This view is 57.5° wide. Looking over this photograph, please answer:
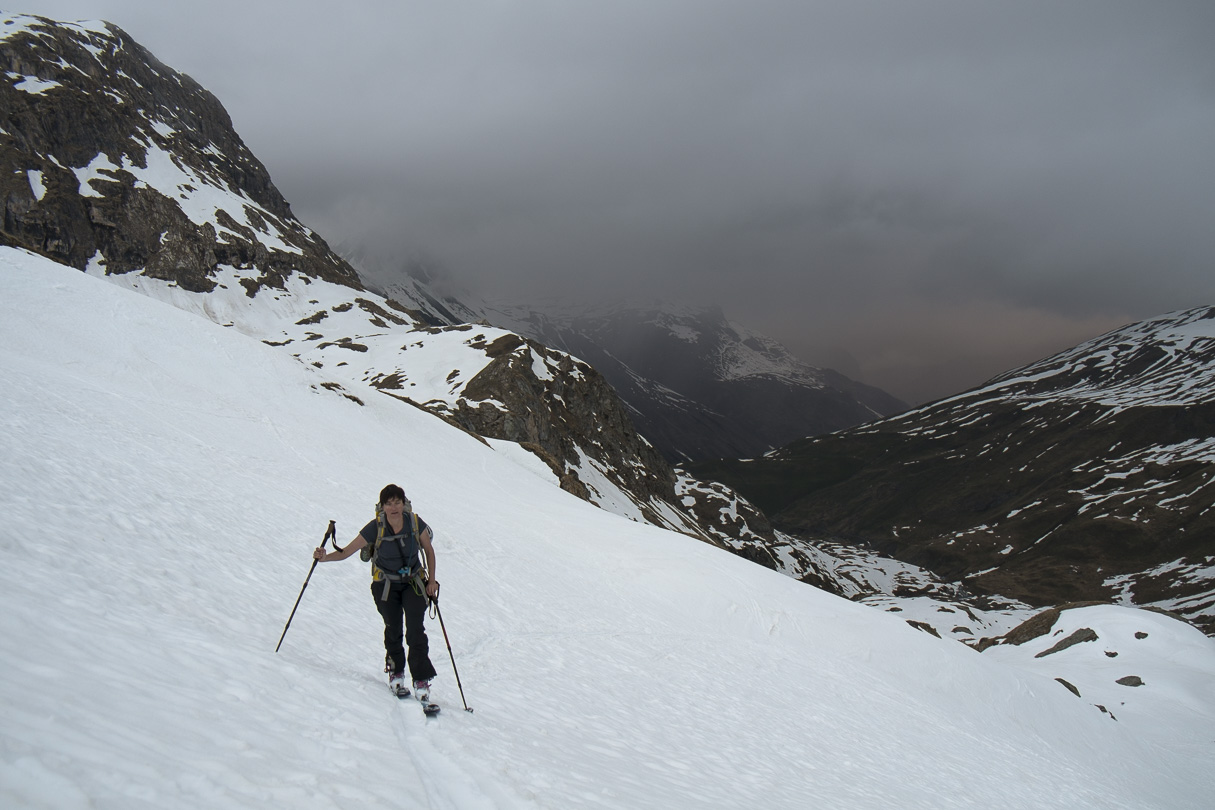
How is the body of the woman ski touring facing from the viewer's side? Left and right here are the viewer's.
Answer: facing the viewer
